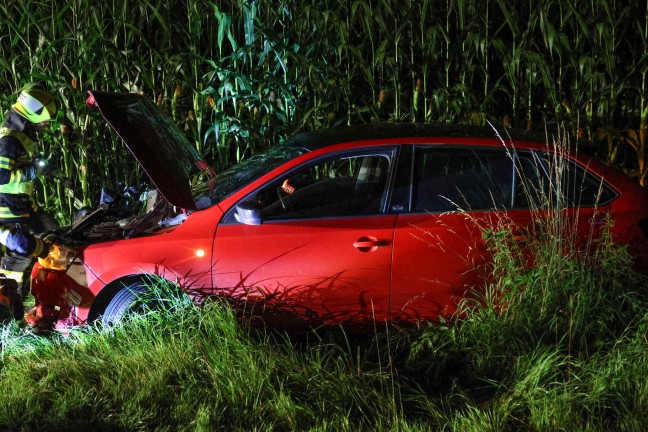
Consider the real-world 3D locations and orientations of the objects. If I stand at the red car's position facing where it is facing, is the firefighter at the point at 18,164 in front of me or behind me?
in front

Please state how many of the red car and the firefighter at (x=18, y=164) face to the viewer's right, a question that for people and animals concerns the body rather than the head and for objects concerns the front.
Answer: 1

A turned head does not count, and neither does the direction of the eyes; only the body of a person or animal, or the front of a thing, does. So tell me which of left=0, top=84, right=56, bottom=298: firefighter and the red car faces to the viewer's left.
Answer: the red car

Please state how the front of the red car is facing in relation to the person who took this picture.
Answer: facing to the left of the viewer

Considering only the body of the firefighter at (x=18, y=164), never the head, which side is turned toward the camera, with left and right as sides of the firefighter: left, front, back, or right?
right

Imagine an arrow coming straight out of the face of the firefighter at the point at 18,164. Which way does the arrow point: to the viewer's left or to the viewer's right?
to the viewer's right

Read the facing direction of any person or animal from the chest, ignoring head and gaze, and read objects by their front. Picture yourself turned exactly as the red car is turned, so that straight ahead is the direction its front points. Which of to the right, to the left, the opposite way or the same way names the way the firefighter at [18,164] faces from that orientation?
the opposite way

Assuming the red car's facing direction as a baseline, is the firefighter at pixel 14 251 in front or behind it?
in front
